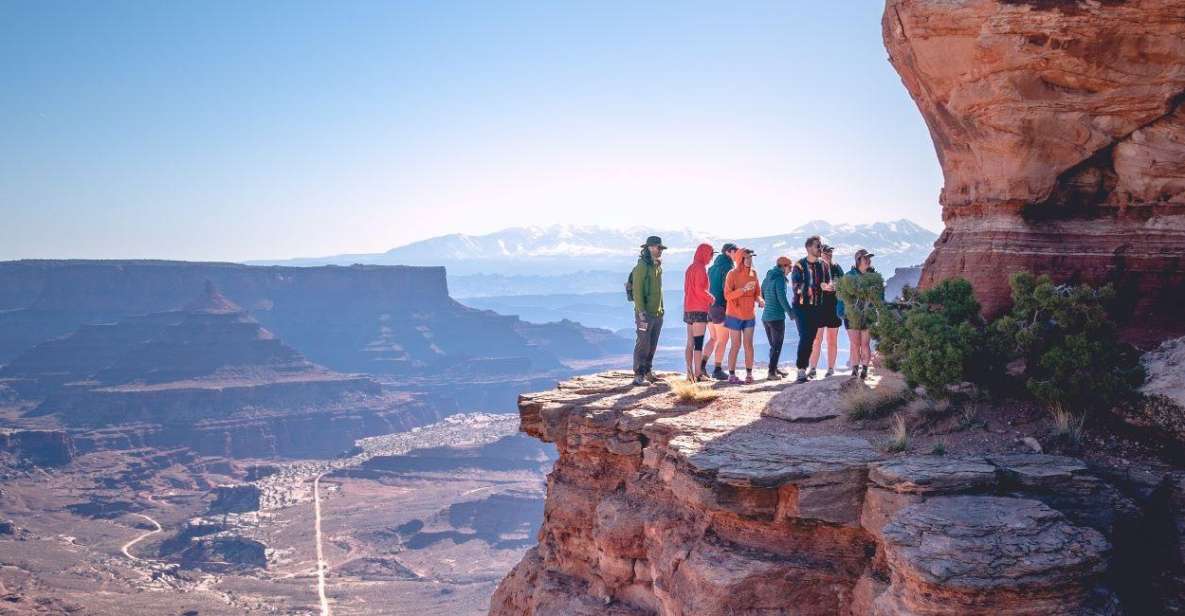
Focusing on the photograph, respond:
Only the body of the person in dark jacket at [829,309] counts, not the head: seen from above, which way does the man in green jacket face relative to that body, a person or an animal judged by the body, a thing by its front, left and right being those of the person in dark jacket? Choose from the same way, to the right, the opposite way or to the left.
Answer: to the left

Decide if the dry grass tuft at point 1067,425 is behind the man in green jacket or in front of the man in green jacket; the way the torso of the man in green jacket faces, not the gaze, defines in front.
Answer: in front

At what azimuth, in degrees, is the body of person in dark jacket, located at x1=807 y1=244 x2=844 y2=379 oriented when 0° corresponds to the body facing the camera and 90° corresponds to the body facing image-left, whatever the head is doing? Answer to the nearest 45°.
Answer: approximately 45°

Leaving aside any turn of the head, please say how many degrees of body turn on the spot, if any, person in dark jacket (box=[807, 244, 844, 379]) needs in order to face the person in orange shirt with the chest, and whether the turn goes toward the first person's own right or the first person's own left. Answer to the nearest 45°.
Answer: approximately 45° to the first person's own right

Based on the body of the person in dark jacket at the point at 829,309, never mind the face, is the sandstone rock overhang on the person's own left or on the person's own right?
on the person's own left

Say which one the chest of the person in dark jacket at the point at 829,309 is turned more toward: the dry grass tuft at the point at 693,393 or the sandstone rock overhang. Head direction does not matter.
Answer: the dry grass tuft

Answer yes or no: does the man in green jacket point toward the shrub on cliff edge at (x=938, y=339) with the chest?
yes

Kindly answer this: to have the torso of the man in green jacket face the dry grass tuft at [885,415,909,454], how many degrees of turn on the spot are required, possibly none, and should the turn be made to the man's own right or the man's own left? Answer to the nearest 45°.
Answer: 0° — they already face it

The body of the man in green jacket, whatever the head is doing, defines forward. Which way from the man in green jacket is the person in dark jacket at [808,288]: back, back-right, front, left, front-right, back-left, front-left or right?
front-left

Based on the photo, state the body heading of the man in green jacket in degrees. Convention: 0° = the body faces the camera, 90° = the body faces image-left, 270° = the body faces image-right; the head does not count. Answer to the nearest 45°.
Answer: approximately 315°

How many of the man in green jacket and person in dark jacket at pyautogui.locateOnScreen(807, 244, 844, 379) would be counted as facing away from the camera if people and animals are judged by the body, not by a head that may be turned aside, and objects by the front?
0

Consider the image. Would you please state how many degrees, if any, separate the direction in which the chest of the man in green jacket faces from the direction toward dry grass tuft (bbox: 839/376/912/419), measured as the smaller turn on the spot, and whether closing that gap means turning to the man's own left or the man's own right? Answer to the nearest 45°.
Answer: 0° — they already face it
